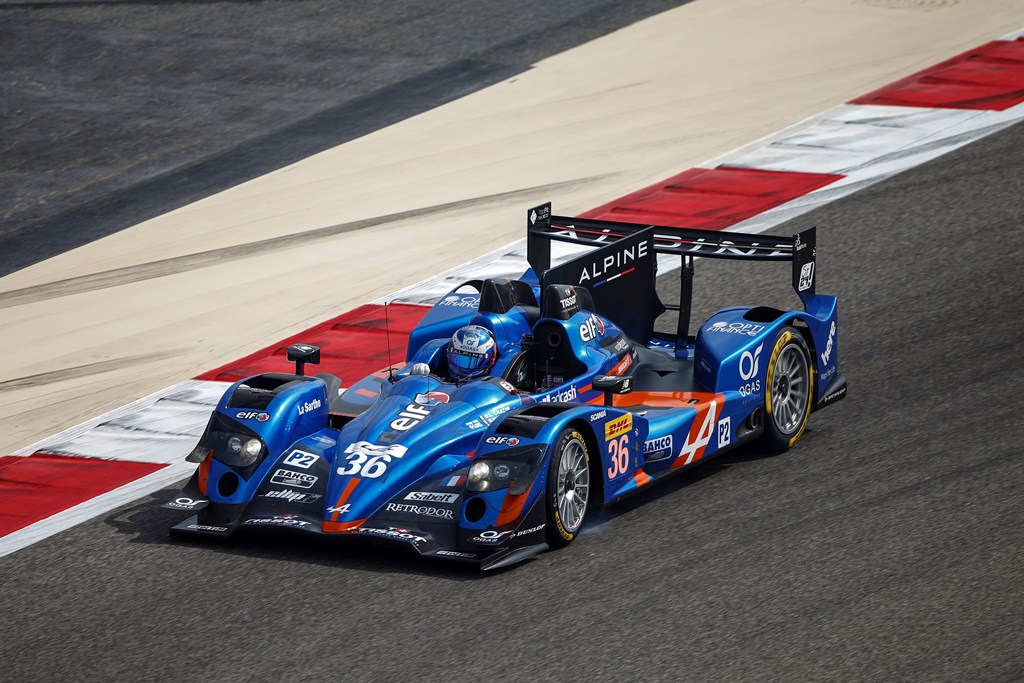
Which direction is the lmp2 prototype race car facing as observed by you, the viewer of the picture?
facing the viewer and to the left of the viewer
